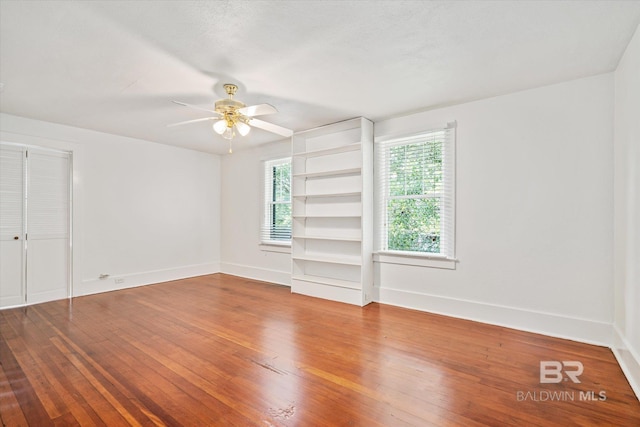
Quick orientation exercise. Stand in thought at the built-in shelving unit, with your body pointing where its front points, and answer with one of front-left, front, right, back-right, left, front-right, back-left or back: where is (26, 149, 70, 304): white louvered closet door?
front-right

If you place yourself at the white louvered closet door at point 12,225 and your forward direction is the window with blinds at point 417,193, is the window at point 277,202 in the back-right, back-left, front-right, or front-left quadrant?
front-left

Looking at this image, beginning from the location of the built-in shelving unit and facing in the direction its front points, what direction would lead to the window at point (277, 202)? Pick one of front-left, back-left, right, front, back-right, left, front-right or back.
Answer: right

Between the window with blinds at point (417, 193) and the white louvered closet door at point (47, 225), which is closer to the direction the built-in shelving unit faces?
the white louvered closet door

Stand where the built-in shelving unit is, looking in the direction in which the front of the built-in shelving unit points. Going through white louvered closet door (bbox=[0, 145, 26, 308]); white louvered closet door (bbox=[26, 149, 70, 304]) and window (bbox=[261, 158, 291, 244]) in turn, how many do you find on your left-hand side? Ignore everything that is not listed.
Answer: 0

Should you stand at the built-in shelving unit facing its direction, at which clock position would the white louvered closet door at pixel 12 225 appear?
The white louvered closet door is roughly at 1 o'clock from the built-in shelving unit.

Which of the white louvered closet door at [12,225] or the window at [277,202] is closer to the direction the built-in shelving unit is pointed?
the white louvered closet door

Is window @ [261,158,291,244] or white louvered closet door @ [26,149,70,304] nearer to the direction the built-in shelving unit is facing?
the white louvered closet door

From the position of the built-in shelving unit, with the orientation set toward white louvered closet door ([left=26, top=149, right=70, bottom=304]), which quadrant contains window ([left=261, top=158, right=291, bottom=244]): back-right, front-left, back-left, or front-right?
front-right

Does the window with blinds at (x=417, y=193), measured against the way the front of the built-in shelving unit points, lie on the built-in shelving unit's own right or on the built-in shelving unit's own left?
on the built-in shelving unit's own left
